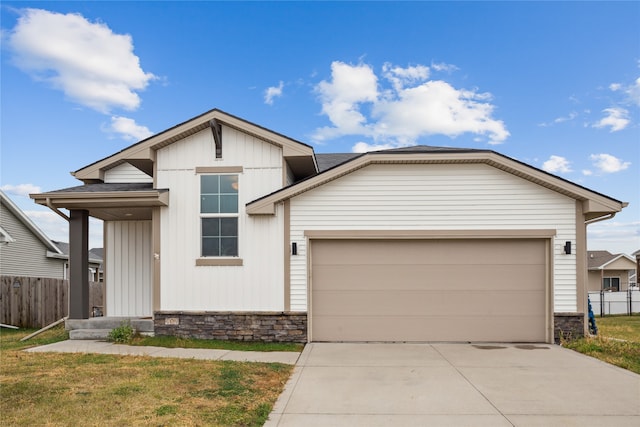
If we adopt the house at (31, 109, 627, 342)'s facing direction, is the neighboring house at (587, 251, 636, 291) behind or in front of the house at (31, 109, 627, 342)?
behind

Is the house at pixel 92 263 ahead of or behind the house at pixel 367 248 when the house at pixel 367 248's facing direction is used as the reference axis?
behind

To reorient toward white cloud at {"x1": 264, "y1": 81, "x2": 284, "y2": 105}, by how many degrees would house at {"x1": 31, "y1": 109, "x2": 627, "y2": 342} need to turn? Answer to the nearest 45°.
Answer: approximately 180°

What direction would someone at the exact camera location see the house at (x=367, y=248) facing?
facing the viewer
